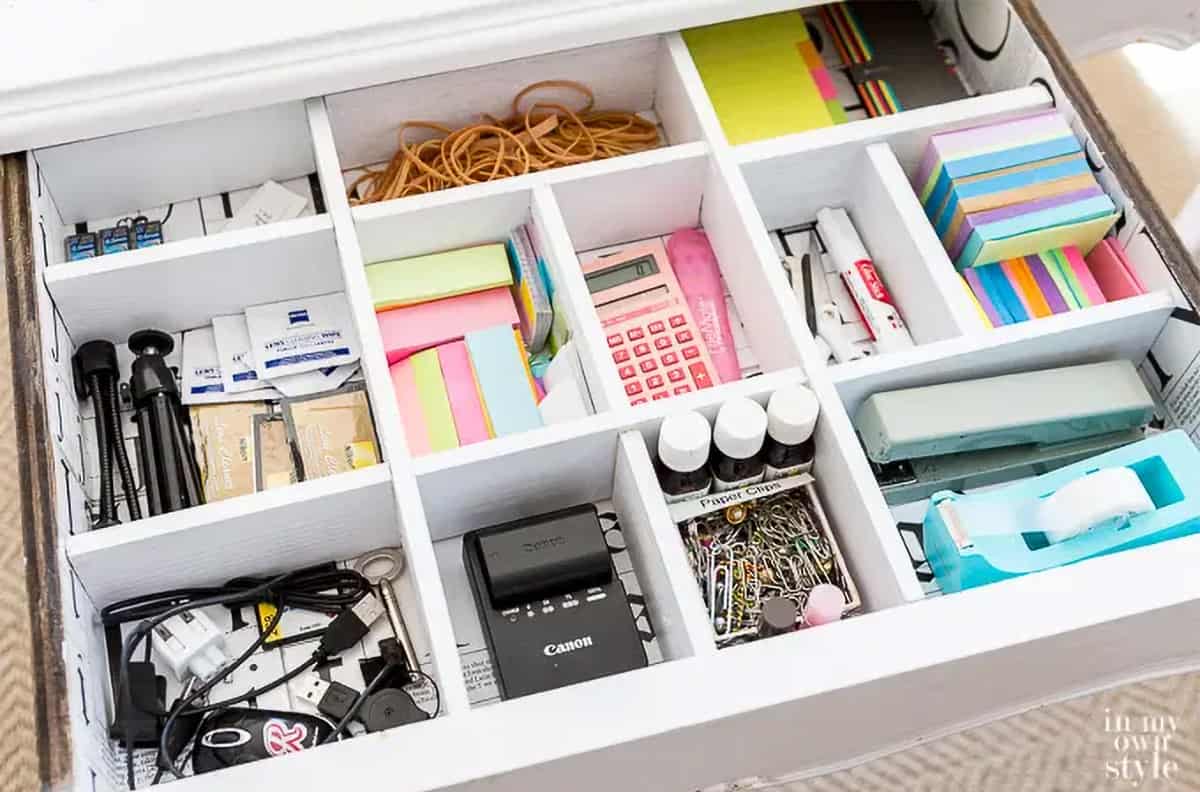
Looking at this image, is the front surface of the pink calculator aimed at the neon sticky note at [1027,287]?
no

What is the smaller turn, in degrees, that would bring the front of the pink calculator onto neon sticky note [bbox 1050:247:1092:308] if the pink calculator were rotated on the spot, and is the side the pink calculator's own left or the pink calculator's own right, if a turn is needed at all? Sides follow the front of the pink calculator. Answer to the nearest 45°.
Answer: approximately 90° to the pink calculator's own left

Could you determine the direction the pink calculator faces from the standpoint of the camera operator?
facing the viewer

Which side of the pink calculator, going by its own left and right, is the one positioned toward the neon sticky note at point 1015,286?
left
